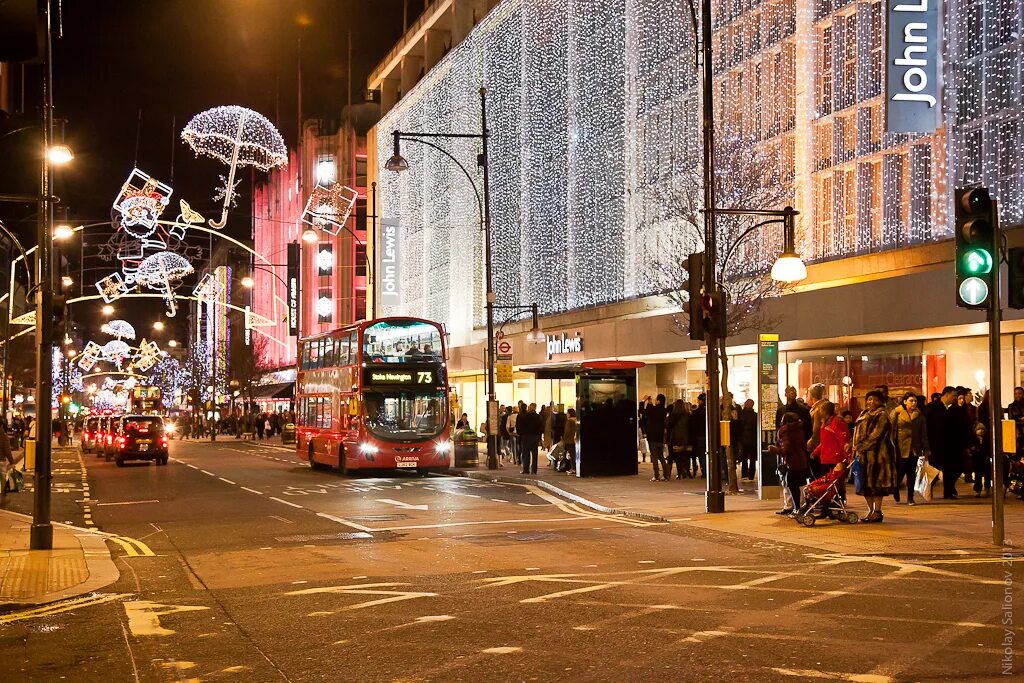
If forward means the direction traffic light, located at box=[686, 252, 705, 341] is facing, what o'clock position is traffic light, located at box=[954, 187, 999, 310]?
traffic light, located at box=[954, 187, 999, 310] is roughly at 8 o'clock from traffic light, located at box=[686, 252, 705, 341].

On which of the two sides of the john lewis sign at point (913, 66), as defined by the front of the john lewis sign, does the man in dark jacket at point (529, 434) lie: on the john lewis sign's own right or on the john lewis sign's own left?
on the john lewis sign's own right

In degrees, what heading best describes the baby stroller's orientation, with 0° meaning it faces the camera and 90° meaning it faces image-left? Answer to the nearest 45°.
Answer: approximately 90°

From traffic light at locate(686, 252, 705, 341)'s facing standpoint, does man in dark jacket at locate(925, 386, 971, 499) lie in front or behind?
behind

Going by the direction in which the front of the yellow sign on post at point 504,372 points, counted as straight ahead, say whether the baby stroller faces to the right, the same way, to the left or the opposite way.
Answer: to the right

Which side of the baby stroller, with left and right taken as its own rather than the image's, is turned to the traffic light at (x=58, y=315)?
front
